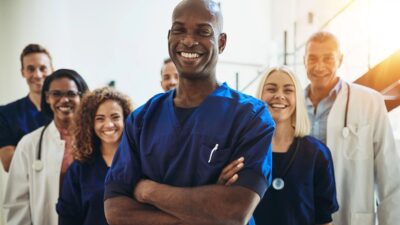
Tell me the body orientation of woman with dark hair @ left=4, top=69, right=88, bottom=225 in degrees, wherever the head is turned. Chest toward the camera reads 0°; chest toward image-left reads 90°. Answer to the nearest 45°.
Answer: approximately 315°

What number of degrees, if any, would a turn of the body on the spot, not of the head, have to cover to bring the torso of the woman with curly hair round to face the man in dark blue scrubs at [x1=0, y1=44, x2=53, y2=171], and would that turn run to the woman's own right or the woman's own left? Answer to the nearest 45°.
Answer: approximately 180°

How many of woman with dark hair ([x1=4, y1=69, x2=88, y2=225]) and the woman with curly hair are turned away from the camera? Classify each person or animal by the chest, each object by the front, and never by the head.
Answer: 0

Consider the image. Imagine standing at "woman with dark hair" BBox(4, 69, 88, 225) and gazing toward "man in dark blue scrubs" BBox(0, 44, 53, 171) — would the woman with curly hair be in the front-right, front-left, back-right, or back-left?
back-right
